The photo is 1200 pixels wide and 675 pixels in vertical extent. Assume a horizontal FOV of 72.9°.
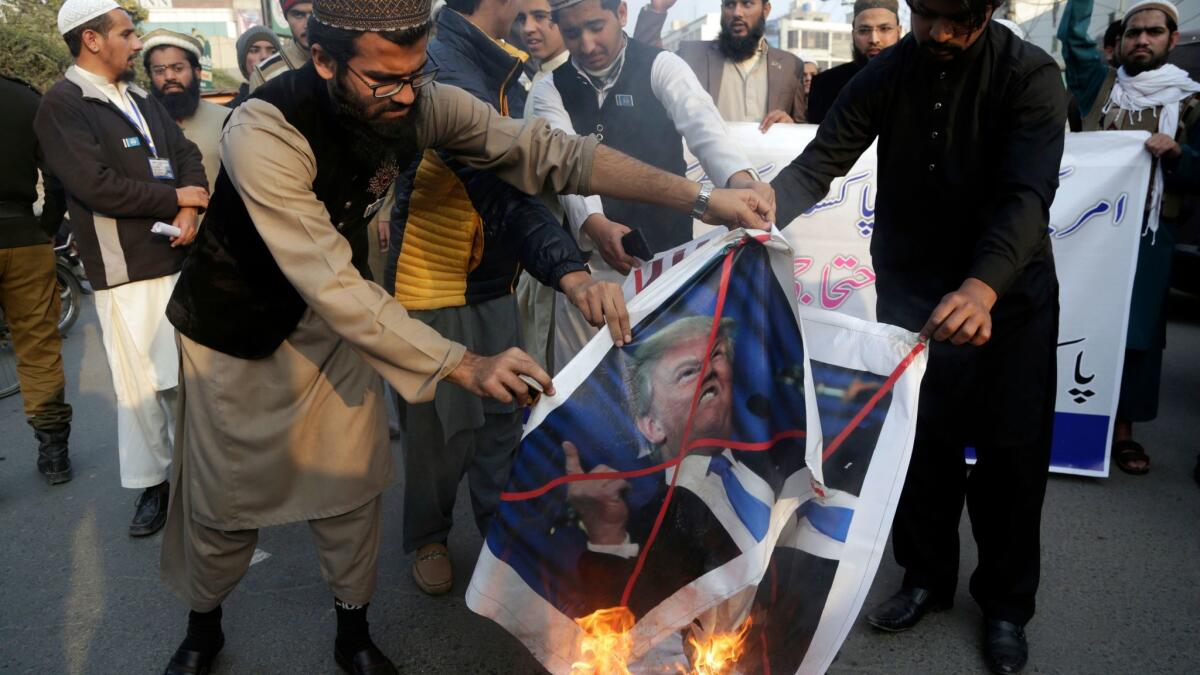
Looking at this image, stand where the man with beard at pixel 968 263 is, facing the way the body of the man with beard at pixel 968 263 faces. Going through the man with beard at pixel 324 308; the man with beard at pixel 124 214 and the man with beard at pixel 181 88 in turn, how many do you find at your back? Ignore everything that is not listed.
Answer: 0

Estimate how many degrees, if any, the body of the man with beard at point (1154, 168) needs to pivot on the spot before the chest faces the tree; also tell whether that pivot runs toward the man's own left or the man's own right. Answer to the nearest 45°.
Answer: approximately 90° to the man's own right

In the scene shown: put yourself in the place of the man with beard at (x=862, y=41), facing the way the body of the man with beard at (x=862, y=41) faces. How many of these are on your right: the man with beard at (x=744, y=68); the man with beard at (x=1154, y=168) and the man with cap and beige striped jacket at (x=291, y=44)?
2

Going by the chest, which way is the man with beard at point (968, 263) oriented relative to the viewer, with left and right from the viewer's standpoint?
facing the viewer and to the left of the viewer

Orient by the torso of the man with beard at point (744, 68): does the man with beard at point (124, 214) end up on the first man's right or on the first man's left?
on the first man's right

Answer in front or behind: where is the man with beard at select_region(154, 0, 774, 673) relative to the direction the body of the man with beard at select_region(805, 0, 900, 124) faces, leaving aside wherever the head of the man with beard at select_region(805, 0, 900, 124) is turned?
in front

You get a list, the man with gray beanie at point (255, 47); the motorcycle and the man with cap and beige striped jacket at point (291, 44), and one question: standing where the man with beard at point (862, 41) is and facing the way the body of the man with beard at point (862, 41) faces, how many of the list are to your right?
3

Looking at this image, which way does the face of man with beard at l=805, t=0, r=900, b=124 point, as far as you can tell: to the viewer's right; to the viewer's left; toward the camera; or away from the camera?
toward the camera

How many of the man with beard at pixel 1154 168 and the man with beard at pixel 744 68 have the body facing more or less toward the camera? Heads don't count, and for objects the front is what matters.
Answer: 2

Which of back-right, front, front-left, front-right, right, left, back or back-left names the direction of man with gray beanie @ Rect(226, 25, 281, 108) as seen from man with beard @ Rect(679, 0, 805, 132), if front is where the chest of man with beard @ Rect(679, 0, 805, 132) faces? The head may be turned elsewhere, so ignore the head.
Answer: right

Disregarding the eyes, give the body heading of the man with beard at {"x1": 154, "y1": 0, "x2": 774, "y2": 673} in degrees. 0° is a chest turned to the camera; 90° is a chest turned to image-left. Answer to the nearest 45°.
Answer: approximately 315°

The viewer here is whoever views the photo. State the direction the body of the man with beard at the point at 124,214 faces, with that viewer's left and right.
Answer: facing the viewer and to the right of the viewer

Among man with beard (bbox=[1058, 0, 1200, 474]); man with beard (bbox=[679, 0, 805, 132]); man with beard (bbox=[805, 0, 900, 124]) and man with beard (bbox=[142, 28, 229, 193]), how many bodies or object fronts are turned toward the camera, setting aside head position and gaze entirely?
4

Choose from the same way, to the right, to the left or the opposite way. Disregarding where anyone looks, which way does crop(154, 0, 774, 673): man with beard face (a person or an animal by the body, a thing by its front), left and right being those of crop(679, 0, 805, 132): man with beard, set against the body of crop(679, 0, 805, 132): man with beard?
to the left

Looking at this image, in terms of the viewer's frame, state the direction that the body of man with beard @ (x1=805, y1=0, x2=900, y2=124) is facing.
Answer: toward the camera

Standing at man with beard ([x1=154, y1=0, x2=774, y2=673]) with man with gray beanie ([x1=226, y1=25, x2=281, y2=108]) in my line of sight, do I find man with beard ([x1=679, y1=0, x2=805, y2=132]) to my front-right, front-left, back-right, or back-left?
front-right
